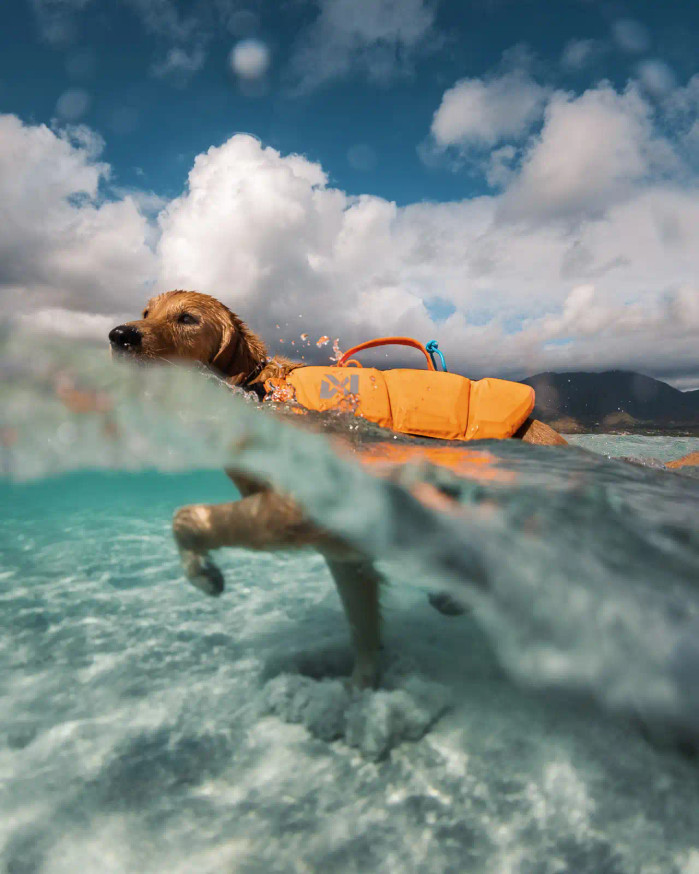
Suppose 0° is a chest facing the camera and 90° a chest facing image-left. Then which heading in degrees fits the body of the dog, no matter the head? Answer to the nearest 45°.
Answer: approximately 90°
